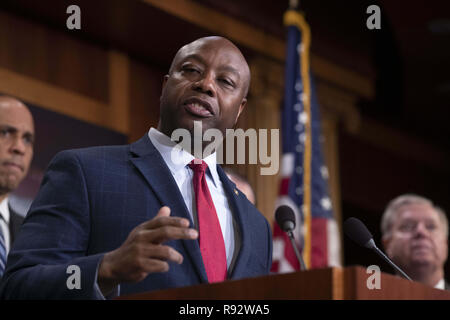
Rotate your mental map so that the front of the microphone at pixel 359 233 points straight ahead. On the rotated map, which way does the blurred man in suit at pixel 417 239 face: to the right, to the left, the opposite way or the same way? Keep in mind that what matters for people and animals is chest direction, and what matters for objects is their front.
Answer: to the left

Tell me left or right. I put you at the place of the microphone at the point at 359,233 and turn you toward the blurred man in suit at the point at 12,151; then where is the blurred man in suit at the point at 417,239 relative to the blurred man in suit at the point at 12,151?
right

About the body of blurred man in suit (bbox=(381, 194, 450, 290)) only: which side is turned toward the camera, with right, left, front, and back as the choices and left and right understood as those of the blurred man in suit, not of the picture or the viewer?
front

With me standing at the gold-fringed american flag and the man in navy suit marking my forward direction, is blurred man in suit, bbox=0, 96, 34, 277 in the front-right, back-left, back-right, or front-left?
front-right

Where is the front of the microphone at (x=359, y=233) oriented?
to the viewer's left

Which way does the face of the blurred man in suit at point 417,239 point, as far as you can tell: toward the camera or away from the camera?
toward the camera

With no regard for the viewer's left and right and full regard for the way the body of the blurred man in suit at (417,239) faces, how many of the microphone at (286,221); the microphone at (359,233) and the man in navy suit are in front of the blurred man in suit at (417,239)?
3

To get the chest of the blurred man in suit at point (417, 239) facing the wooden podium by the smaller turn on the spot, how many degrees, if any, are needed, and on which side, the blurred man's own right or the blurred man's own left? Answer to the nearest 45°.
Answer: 0° — they already face it

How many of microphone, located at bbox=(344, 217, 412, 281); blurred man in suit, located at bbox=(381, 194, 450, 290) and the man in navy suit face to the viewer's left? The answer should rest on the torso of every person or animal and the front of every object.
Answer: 1

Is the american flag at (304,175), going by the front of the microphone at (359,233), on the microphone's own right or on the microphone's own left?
on the microphone's own right

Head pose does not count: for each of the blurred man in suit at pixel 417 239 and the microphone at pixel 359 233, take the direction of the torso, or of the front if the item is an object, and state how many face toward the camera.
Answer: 1

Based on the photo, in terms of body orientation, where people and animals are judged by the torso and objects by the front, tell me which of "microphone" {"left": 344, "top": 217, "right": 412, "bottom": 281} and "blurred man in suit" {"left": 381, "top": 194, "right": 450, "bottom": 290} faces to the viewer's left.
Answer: the microphone
